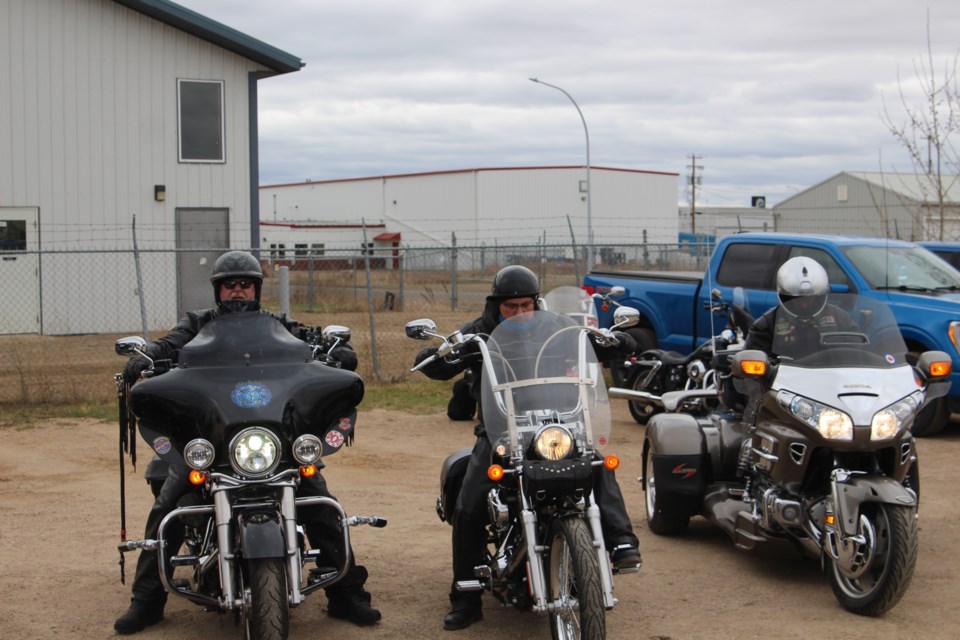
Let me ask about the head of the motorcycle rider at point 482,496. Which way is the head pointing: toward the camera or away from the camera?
toward the camera

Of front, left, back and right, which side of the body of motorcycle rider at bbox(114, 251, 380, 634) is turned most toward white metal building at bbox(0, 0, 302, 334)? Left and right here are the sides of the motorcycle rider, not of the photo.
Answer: back

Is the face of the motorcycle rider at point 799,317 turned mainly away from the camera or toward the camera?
toward the camera

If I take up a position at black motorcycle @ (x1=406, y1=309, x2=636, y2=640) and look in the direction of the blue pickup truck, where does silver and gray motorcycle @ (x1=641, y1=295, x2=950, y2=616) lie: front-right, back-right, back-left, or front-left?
front-right

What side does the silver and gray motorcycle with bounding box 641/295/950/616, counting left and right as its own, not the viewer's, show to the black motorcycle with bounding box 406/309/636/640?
right

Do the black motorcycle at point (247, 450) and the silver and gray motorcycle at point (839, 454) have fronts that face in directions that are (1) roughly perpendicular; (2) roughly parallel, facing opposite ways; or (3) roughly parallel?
roughly parallel

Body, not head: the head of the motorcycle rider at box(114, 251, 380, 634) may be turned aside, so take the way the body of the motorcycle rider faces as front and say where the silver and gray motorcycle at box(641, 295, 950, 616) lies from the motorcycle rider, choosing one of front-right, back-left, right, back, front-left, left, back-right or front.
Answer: left

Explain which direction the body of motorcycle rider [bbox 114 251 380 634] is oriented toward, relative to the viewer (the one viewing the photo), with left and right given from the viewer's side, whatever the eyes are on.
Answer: facing the viewer

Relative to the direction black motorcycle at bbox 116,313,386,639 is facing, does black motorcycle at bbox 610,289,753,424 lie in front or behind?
behind

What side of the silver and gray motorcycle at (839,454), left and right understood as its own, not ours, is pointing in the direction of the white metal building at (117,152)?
back

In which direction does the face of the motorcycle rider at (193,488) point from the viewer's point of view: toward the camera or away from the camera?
toward the camera

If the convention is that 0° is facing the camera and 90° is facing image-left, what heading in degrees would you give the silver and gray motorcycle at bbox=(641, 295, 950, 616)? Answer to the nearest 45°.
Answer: approximately 315°

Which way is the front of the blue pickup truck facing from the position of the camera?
facing the viewer and to the right of the viewer

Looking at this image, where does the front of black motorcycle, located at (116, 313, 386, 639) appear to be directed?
toward the camera
